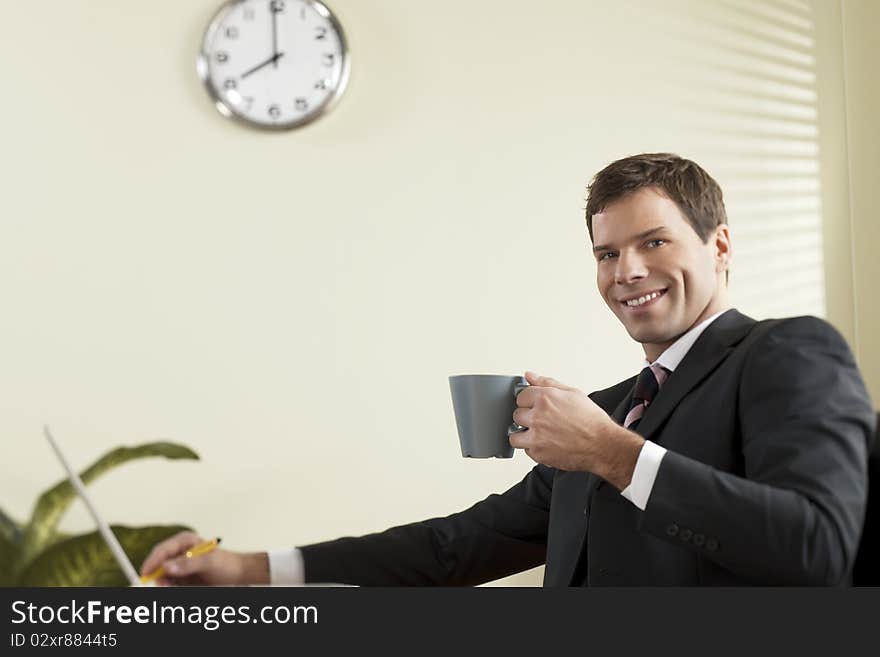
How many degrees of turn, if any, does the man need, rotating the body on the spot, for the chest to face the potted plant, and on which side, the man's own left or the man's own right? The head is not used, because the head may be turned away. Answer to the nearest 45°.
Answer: approximately 90° to the man's own right

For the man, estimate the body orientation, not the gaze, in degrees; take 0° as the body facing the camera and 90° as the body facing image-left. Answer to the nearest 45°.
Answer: approximately 45°
